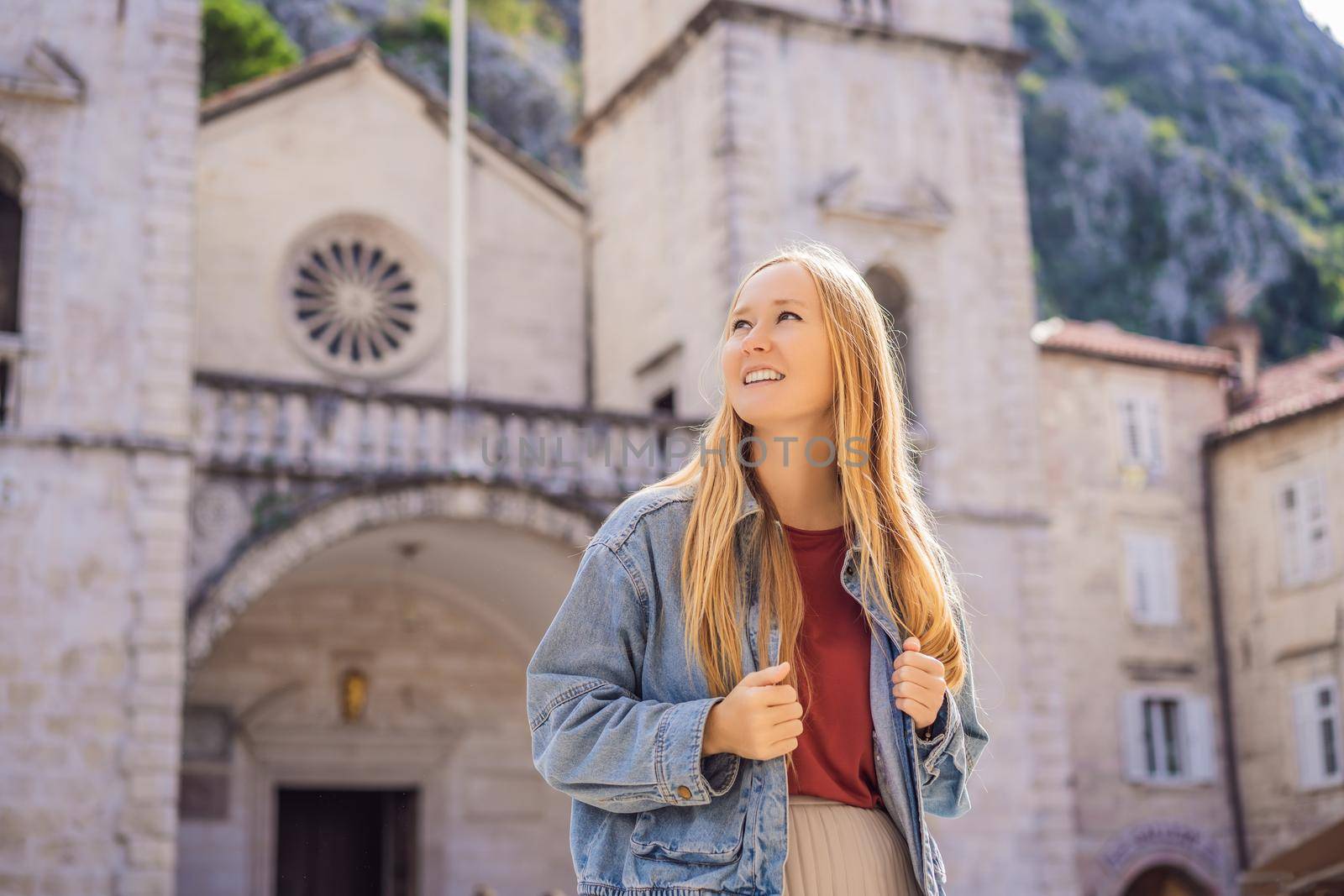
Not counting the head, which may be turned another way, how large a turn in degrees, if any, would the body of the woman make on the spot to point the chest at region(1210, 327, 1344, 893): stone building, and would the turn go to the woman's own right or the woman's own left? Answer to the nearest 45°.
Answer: approximately 135° to the woman's own left

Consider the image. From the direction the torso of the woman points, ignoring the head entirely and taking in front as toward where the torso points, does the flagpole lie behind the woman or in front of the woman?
behind

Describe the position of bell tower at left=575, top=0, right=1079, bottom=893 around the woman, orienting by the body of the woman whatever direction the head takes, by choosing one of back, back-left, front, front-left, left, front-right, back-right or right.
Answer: back-left

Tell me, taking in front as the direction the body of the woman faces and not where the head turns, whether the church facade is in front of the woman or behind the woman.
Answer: behind

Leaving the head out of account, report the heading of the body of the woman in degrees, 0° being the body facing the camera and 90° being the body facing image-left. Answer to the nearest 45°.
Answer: approximately 315°
